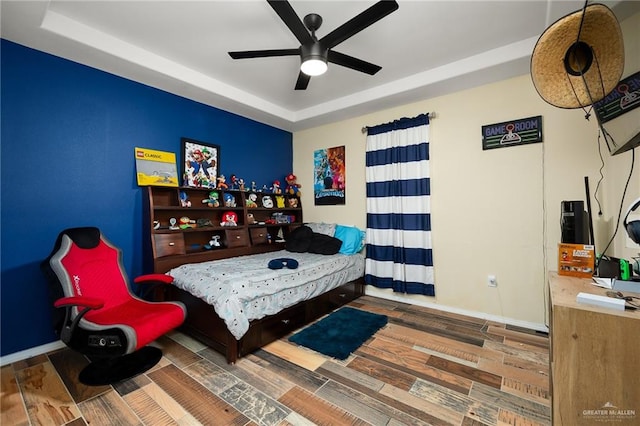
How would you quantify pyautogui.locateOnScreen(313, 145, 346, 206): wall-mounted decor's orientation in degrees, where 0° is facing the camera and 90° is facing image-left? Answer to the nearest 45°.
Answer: approximately 45°

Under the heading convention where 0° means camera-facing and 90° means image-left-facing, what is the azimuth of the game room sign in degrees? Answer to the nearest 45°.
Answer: approximately 45°

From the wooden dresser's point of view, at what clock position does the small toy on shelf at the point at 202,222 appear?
The small toy on shelf is roughly at 12 o'clock from the wooden dresser.

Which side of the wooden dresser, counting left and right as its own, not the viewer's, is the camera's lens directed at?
left

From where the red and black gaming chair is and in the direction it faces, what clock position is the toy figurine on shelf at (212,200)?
The toy figurine on shelf is roughly at 9 o'clock from the red and black gaming chair.

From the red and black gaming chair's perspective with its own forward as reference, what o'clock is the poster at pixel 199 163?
The poster is roughly at 9 o'clock from the red and black gaming chair.
